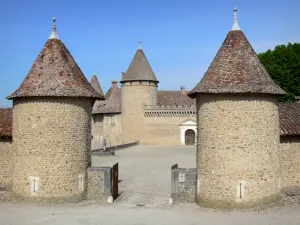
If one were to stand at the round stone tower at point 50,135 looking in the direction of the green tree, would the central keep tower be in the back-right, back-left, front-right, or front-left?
front-left

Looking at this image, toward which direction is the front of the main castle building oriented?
toward the camera

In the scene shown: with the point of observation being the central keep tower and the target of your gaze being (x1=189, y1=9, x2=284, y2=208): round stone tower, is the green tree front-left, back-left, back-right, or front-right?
front-left
